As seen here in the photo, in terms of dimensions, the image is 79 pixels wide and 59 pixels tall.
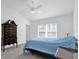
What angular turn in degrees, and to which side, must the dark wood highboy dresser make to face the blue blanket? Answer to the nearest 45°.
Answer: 0° — it already faces it

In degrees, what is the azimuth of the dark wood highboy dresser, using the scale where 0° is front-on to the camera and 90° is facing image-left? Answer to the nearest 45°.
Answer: approximately 315°
